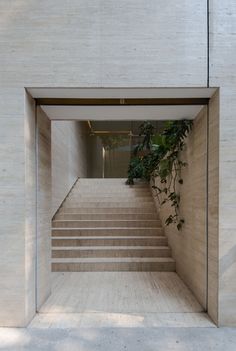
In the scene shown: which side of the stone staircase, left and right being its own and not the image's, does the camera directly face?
front
